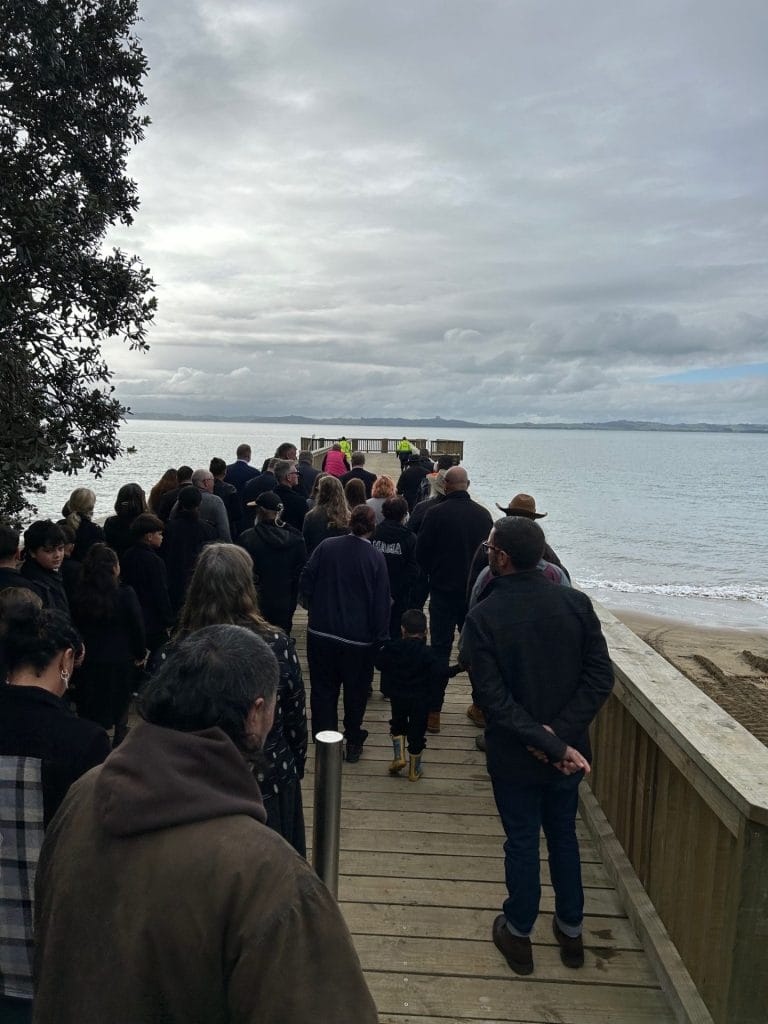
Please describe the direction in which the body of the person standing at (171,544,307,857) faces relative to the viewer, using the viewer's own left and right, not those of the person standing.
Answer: facing away from the viewer

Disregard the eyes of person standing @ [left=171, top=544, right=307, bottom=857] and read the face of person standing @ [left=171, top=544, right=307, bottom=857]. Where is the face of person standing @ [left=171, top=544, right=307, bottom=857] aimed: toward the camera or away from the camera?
away from the camera

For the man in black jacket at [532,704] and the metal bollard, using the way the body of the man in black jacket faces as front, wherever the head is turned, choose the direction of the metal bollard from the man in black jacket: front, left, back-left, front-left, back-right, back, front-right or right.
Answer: left

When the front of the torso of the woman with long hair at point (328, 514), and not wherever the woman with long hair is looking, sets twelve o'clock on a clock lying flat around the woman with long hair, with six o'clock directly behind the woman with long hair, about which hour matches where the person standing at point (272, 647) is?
The person standing is roughly at 6 o'clock from the woman with long hair.

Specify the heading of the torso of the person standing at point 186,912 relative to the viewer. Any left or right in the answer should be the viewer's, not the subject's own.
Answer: facing away from the viewer and to the right of the viewer

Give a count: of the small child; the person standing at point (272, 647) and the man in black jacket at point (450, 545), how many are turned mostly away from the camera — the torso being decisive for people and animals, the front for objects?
3

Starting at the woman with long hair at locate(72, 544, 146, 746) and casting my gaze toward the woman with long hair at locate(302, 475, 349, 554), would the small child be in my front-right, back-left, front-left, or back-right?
front-right

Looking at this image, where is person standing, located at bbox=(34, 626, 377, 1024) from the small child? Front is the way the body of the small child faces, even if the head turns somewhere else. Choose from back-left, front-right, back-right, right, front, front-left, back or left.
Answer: back

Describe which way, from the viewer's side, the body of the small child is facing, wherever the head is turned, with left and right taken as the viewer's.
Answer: facing away from the viewer

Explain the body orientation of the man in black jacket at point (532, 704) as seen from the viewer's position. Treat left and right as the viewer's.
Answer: facing away from the viewer and to the left of the viewer

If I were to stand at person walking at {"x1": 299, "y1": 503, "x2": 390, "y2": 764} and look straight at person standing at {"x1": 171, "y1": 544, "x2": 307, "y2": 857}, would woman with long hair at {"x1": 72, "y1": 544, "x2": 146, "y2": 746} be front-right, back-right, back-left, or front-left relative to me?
front-right

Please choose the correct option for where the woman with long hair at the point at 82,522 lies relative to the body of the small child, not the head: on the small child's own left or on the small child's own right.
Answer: on the small child's own left

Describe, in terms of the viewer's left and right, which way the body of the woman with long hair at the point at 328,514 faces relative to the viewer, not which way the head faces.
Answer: facing away from the viewer

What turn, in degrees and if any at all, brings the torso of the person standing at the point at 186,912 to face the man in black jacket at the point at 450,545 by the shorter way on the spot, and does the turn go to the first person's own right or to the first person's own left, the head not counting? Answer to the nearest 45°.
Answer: approximately 45° to the first person's own left

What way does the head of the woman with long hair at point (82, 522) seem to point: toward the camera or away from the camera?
away from the camera

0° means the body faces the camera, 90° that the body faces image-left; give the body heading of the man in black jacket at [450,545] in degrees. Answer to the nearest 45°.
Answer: approximately 180°
